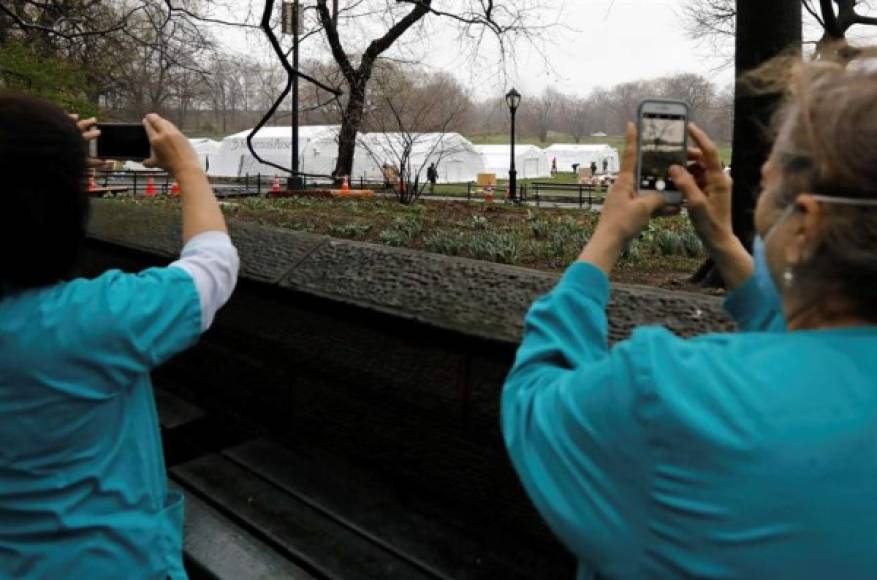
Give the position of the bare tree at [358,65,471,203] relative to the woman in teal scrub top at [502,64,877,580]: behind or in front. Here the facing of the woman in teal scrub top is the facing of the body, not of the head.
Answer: in front

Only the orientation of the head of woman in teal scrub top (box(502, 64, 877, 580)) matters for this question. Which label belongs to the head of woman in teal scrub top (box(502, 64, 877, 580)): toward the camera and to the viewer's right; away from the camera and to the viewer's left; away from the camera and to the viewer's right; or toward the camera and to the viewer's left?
away from the camera and to the viewer's left

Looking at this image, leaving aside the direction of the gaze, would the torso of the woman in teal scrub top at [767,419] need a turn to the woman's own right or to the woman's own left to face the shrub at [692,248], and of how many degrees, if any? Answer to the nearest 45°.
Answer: approximately 45° to the woman's own right

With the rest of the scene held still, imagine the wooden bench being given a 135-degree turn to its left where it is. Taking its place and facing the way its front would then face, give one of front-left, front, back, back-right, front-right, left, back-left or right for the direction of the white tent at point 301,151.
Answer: left

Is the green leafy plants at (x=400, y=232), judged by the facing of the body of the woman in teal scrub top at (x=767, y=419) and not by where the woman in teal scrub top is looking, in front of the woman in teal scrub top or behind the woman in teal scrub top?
in front

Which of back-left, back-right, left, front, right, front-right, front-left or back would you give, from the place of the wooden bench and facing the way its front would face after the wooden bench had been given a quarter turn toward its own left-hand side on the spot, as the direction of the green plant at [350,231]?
back-left

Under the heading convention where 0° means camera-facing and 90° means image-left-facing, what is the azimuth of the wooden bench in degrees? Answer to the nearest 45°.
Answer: approximately 45°

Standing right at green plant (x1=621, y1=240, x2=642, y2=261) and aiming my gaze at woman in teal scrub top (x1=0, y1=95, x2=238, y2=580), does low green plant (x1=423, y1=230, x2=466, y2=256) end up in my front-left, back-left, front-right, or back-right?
front-right

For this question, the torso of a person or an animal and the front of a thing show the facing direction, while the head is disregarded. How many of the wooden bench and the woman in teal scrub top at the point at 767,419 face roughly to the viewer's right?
0

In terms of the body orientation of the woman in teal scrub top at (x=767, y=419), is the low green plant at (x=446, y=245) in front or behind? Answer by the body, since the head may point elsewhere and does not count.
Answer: in front

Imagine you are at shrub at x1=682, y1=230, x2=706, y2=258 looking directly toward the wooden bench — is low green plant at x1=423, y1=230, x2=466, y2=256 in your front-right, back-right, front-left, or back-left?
front-right

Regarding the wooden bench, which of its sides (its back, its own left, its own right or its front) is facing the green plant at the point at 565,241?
back

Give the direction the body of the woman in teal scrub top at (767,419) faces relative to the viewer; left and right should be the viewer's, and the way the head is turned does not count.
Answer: facing away from the viewer and to the left of the viewer

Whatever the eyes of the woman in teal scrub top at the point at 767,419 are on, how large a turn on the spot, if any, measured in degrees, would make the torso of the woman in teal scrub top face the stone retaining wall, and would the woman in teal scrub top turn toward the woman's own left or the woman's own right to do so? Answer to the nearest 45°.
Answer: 0° — they already face it
